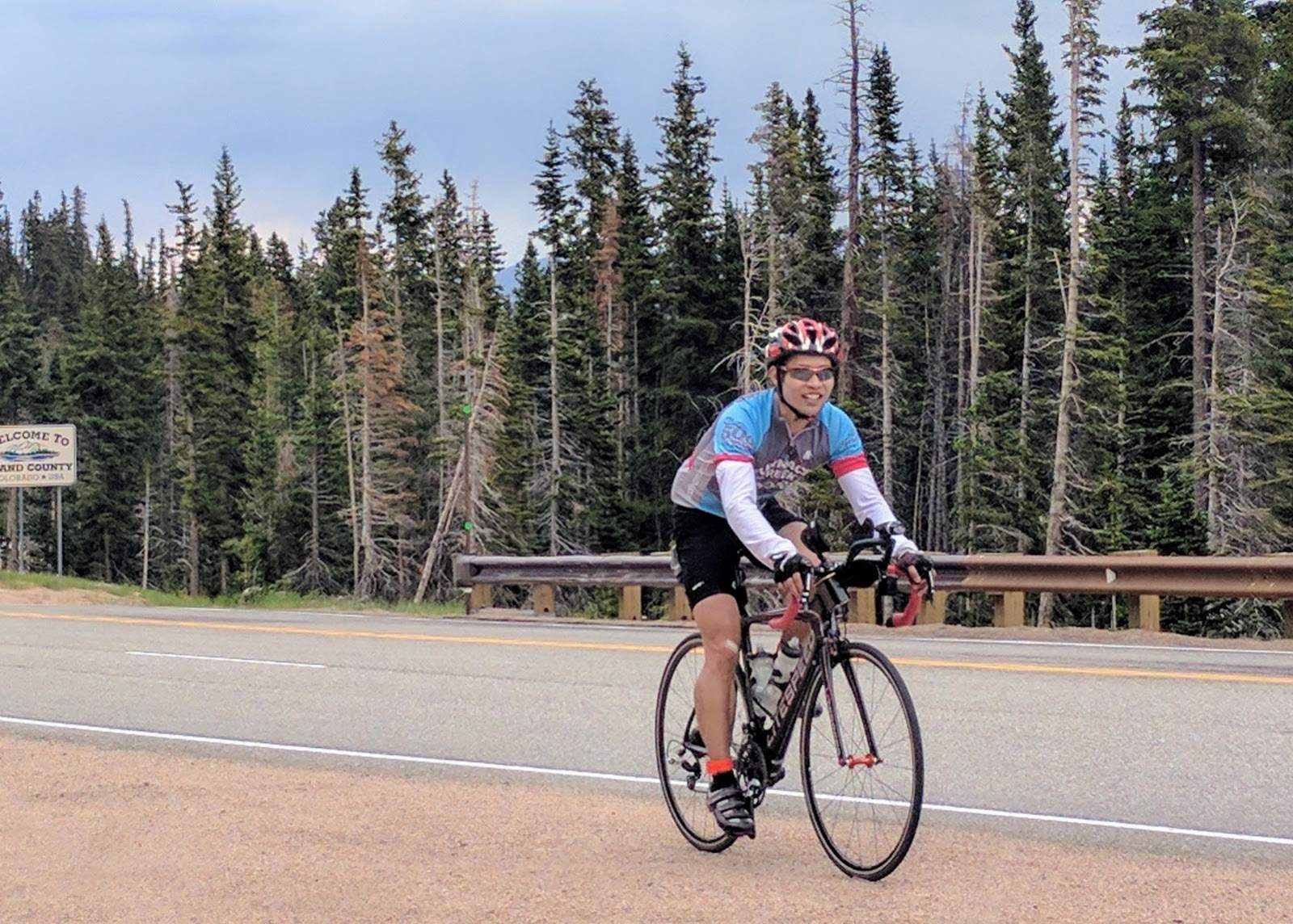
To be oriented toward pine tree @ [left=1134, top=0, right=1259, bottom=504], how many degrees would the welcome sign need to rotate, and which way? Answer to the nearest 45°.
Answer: approximately 90° to its left

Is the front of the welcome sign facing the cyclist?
yes

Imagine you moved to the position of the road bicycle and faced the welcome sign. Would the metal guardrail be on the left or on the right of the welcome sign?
right

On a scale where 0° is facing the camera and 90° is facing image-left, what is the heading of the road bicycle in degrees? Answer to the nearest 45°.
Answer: approximately 315°

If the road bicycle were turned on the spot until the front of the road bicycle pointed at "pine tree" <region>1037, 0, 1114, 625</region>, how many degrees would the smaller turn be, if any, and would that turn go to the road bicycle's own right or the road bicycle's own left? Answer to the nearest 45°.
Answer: approximately 135° to the road bicycle's own left

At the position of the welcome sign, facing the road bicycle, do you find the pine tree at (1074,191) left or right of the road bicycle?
left

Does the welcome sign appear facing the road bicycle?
yes

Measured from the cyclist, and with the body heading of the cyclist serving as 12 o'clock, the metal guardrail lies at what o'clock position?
The metal guardrail is roughly at 8 o'clock from the cyclist.
